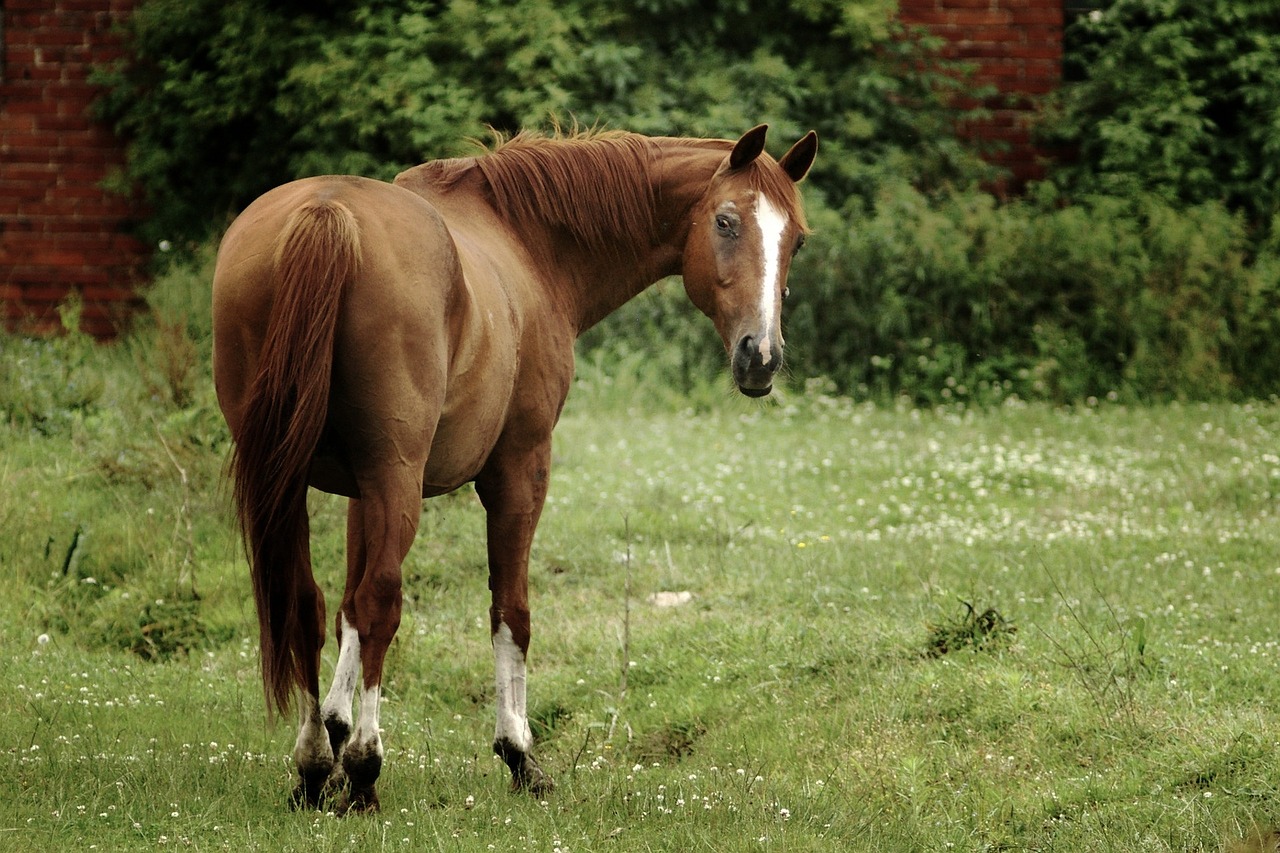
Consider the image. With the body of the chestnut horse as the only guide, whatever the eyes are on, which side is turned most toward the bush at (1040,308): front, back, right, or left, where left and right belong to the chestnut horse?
front

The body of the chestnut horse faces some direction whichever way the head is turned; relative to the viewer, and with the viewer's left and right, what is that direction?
facing away from the viewer and to the right of the viewer

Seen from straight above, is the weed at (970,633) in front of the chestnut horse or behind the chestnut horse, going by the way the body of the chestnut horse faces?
in front

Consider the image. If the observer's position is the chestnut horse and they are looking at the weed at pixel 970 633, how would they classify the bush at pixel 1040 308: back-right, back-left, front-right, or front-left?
front-left

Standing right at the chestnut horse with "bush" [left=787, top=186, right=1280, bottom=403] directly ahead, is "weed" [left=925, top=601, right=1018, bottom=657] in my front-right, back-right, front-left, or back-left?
front-right
